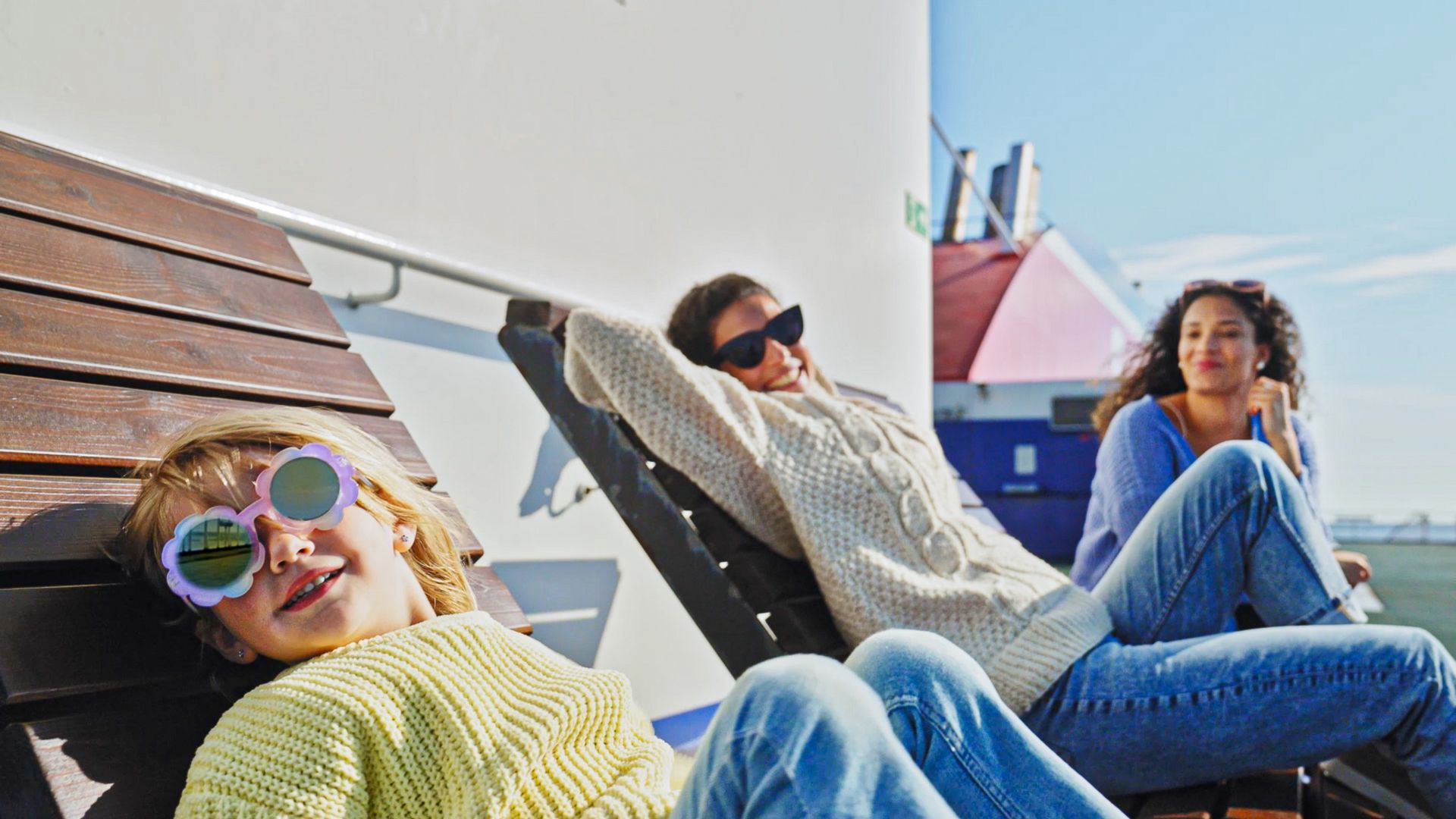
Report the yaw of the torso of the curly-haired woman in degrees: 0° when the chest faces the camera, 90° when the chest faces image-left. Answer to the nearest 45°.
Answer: approximately 0°

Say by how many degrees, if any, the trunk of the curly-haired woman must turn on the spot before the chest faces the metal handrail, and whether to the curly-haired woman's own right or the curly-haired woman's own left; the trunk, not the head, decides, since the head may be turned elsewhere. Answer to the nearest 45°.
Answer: approximately 45° to the curly-haired woman's own right

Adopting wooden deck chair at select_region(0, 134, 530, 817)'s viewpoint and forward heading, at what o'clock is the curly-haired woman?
The curly-haired woman is roughly at 10 o'clock from the wooden deck chair.

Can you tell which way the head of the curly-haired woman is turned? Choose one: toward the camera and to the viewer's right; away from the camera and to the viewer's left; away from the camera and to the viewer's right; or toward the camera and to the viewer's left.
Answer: toward the camera and to the viewer's left

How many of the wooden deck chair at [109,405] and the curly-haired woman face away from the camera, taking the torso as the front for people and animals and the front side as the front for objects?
0

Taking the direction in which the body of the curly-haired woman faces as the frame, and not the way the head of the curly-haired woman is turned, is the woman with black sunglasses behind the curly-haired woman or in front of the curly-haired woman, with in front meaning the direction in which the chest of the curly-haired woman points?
in front

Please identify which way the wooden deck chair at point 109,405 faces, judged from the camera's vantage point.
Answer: facing the viewer and to the right of the viewer

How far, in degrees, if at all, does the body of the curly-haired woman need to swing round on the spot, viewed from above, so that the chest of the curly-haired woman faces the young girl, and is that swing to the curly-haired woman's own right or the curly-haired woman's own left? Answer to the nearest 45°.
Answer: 0° — they already face them

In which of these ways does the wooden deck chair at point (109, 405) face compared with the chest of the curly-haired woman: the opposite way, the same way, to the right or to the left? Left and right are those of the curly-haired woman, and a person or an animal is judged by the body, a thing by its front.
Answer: to the left

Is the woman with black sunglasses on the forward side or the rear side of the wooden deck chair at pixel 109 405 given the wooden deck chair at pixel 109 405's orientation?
on the forward side
